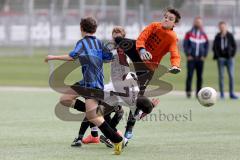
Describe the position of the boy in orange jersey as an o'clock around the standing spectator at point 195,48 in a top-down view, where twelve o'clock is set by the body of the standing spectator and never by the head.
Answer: The boy in orange jersey is roughly at 12 o'clock from the standing spectator.

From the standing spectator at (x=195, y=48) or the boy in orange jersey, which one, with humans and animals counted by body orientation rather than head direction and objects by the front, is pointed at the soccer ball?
the standing spectator

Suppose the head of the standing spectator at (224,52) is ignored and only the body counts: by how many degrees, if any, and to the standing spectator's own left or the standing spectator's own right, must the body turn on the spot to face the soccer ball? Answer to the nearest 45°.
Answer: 0° — they already face it

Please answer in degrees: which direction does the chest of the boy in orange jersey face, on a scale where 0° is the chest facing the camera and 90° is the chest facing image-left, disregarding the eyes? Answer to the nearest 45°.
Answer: approximately 45°

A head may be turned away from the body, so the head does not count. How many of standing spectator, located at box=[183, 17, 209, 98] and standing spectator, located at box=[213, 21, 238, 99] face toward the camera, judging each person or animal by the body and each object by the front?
2

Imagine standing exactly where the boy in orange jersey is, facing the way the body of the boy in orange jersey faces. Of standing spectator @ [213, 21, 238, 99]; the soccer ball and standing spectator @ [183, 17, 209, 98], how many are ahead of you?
0

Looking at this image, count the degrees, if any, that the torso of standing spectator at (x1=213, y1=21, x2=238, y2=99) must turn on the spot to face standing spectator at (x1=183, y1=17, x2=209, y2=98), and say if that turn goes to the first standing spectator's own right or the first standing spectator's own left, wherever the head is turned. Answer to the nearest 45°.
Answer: approximately 90° to the first standing spectator's own right

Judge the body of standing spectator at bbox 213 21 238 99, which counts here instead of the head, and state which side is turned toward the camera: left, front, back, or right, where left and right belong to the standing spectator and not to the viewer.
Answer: front

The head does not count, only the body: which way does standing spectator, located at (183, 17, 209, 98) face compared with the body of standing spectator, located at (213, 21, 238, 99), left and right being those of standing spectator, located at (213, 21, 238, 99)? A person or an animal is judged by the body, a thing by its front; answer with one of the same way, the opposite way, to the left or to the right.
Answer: the same way

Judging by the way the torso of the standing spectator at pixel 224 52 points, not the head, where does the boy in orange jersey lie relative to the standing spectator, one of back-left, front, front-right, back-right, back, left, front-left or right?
front

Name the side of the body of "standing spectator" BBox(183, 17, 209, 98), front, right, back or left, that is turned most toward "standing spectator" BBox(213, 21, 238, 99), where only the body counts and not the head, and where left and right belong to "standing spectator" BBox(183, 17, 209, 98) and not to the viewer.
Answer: left

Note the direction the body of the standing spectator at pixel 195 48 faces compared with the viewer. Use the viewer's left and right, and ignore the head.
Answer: facing the viewer

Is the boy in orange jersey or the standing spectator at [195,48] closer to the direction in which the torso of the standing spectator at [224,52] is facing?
the boy in orange jersey

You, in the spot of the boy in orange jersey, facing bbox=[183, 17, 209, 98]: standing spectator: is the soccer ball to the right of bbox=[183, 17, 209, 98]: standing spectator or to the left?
right
